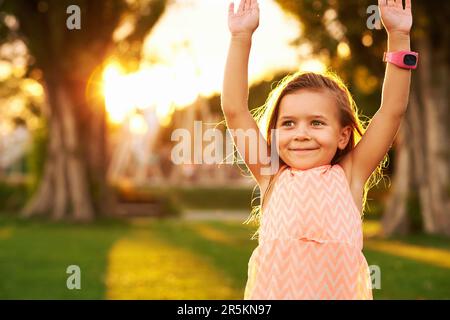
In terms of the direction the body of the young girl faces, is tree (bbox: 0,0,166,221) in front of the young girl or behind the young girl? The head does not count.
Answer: behind

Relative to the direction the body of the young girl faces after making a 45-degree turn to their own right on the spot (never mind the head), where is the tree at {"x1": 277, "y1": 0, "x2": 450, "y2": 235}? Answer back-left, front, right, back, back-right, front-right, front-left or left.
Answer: back-right

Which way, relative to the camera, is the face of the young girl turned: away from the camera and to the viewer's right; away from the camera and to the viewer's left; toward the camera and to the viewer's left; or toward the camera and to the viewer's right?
toward the camera and to the viewer's left

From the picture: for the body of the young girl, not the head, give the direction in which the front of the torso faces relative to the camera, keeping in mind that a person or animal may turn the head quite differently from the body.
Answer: toward the camera
